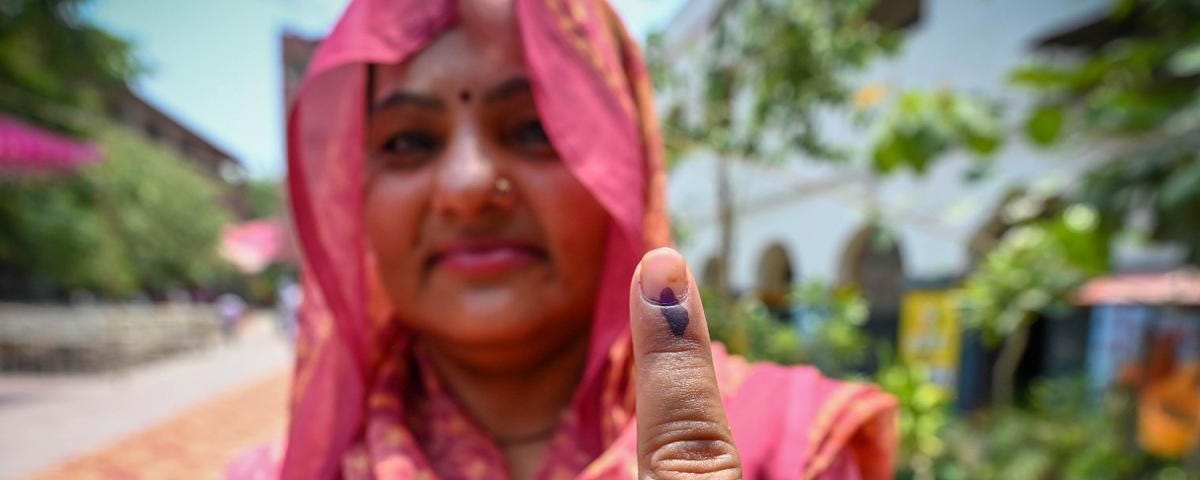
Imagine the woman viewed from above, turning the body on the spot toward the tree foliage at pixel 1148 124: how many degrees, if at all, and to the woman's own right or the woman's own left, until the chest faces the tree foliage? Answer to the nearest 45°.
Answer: approximately 135° to the woman's own left

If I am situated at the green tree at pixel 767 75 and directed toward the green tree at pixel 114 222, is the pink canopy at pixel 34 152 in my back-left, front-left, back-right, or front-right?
front-left

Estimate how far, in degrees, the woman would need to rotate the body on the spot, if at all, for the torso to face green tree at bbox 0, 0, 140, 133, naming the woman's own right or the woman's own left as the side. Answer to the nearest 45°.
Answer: approximately 135° to the woman's own right

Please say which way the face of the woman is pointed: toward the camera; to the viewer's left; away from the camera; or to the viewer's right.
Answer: toward the camera

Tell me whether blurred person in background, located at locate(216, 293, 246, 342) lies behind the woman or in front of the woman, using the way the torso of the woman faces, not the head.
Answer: behind

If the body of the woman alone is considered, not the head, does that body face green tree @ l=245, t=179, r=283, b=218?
no

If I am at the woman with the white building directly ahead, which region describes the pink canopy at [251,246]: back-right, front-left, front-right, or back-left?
front-left

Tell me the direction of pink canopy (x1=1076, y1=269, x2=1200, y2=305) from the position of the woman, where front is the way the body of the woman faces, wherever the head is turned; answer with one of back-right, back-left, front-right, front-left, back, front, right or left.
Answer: back-left

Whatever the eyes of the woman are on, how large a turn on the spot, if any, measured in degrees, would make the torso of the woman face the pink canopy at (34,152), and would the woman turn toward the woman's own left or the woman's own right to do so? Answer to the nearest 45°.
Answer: approximately 135° to the woman's own right

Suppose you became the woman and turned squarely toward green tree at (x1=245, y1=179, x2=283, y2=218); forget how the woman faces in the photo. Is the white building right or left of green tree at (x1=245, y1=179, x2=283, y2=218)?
right

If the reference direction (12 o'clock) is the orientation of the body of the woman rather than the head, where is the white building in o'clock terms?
The white building is roughly at 7 o'clock from the woman.

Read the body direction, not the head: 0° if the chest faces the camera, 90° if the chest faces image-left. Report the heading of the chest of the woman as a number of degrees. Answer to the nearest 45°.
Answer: approximately 0°

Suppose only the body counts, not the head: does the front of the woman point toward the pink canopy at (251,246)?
no

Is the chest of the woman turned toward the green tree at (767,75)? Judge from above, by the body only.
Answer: no

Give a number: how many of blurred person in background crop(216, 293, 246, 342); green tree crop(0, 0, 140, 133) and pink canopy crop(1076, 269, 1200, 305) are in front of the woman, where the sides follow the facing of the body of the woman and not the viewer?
0
